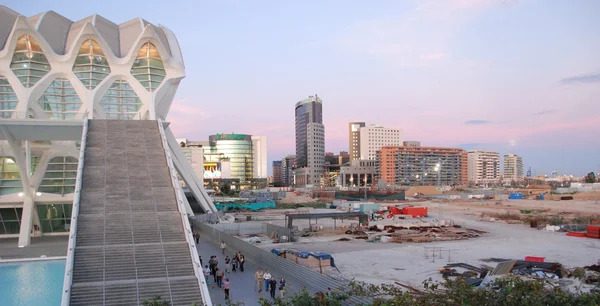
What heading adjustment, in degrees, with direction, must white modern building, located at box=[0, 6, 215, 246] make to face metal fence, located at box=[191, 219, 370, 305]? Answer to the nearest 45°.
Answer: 0° — it already faces it

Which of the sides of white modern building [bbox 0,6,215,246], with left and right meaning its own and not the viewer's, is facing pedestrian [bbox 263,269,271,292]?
front

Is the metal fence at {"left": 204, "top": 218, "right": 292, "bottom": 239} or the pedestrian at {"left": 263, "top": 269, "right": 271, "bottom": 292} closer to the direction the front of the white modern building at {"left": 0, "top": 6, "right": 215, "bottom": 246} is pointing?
the pedestrian

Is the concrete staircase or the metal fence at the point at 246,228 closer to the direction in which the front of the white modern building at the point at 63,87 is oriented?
the concrete staircase

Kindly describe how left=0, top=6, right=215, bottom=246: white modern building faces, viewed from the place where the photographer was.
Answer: facing the viewer

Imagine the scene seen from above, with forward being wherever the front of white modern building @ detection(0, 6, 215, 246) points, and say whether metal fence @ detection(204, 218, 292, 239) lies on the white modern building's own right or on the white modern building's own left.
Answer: on the white modern building's own left
